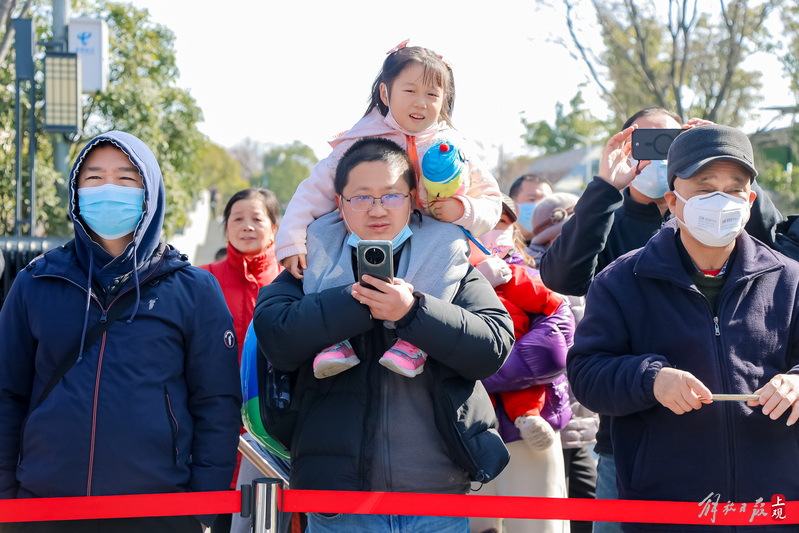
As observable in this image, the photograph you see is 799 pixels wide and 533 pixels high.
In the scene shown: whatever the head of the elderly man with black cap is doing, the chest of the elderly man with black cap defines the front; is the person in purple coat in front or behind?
behind

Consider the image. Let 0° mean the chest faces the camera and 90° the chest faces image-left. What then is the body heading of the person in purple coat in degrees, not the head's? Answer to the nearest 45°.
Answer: approximately 45°

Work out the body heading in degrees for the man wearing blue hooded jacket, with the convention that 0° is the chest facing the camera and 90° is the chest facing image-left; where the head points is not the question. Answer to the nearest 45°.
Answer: approximately 0°

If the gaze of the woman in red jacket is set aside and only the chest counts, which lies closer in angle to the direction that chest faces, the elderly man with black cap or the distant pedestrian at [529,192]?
the elderly man with black cap

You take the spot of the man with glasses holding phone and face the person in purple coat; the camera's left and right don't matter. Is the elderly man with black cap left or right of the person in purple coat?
right

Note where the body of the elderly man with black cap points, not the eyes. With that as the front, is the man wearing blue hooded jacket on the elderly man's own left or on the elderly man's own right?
on the elderly man's own right
